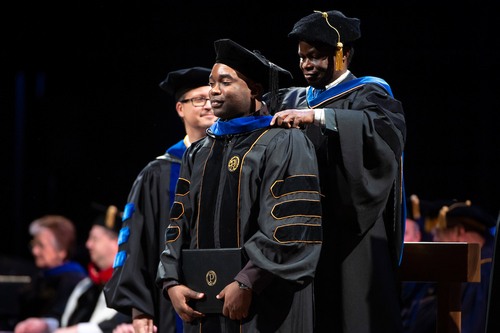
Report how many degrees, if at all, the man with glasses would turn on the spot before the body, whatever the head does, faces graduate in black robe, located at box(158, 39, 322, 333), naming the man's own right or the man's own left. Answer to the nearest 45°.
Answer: approximately 45° to the man's own right

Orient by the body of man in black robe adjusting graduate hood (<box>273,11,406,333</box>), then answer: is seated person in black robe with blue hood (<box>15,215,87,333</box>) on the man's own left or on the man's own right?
on the man's own right

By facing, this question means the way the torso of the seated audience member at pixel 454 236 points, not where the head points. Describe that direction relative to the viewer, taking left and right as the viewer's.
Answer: facing to the left of the viewer

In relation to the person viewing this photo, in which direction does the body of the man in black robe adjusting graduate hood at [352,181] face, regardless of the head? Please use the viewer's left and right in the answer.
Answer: facing the viewer and to the left of the viewer

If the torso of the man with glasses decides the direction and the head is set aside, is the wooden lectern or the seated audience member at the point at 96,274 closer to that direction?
the wooden lectern

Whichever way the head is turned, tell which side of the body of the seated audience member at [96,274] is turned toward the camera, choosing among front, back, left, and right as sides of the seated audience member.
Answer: left

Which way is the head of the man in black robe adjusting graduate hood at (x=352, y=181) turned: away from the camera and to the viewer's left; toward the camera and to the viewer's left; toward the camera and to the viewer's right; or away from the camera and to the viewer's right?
toward the camera and to the viewer's left
